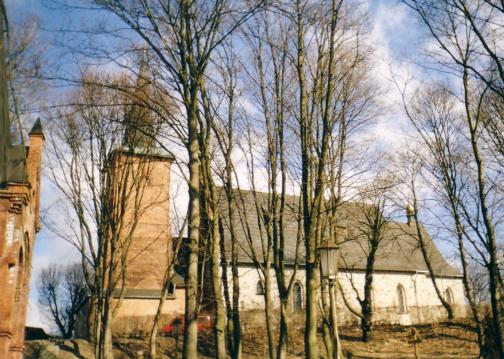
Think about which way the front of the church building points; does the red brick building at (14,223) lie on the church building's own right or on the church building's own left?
on the church building's own left

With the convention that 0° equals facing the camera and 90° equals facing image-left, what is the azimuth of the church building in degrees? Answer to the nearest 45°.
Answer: approximately 90°
